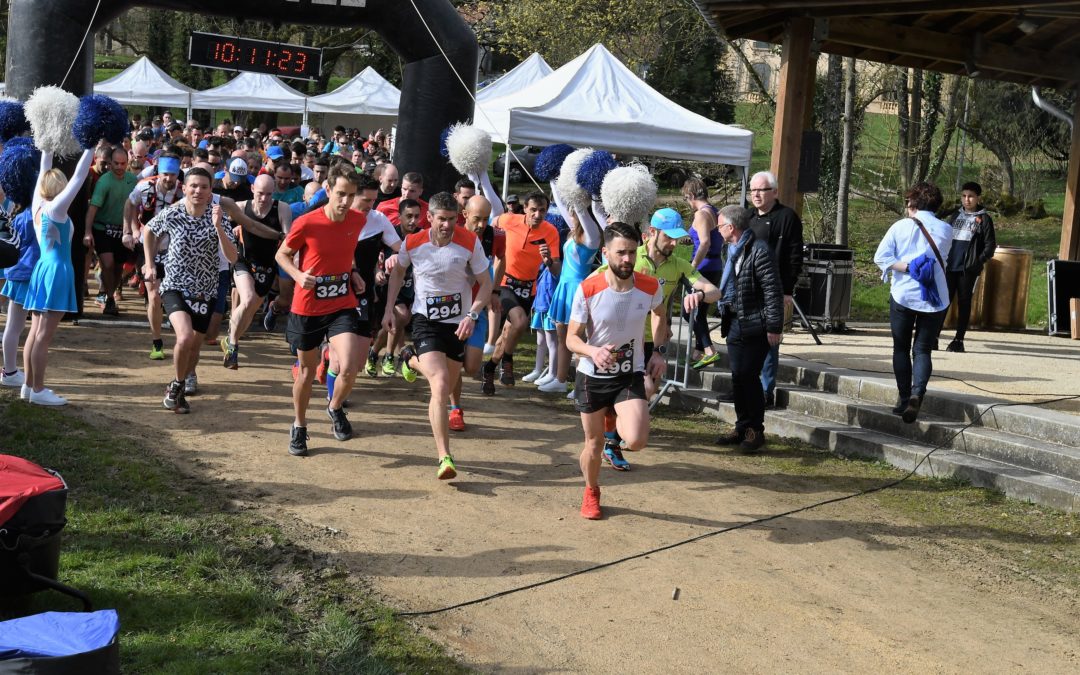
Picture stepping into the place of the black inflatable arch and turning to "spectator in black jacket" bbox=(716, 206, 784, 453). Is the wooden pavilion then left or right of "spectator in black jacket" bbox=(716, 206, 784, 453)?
left

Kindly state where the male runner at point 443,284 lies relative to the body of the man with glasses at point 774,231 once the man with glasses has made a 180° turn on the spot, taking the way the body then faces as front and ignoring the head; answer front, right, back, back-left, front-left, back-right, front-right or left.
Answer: back

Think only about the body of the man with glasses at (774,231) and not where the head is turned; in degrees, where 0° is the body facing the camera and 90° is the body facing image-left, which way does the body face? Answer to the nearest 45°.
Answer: approximately 45°

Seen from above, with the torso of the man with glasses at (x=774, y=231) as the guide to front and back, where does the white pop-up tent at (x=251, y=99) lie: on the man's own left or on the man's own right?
on the man's own right

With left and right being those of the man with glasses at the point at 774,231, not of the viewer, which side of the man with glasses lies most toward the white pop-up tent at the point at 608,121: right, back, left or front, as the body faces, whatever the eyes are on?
right

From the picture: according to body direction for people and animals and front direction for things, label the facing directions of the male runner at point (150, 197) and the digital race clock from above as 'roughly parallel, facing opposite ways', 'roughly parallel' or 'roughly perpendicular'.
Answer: roughly parallel

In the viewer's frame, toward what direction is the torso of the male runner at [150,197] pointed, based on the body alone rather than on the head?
toward the camera

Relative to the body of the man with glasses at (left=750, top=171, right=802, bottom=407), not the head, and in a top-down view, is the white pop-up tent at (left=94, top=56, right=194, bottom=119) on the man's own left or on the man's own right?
on the man's own right

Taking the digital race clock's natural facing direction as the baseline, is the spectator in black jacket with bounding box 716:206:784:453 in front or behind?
in front

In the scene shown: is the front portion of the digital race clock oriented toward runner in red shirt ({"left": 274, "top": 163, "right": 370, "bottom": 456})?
yes

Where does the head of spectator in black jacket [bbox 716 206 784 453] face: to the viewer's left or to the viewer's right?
to the viewer's left

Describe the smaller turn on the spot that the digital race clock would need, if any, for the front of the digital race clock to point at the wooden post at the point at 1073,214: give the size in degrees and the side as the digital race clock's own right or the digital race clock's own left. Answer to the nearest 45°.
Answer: approximately 90° to the digital race clock's own left

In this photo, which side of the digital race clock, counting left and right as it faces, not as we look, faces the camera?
front

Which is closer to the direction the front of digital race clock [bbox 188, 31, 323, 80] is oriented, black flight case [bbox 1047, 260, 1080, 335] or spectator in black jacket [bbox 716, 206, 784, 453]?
the spectator in black jacket

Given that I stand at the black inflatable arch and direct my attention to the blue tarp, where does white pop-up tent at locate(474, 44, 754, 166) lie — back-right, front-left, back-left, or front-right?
back-left

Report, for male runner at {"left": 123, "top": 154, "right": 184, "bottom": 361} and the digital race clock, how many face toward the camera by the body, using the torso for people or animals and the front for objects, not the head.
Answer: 2
